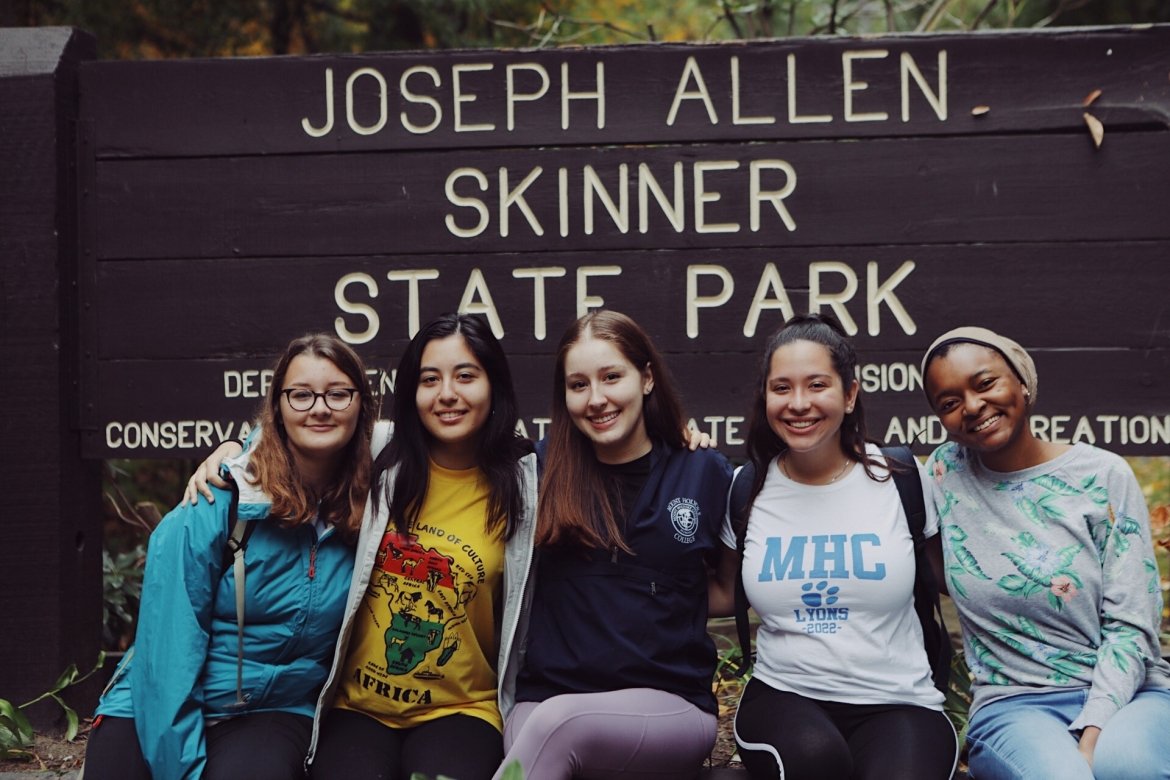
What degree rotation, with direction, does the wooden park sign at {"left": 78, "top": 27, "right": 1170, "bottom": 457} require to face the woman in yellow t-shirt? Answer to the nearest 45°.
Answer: approximately 45° to its right

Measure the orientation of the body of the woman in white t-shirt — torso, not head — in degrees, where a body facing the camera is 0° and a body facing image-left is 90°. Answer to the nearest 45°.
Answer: approximately 0°

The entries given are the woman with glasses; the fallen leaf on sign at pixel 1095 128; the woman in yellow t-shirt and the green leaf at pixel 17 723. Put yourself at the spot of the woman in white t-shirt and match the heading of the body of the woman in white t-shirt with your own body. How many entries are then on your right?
3

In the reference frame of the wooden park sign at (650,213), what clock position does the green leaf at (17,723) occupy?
The green leaf is roughly at 3 o'clock from the wooden park sign.

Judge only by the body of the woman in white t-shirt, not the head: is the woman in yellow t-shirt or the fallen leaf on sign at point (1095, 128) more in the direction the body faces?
the woman in yellow t-shirt

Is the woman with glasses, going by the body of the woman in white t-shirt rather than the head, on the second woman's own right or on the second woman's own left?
on the second woman's own right

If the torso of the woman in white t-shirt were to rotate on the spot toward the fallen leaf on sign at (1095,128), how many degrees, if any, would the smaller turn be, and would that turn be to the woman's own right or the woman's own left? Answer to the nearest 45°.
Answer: approximately 135° to the woman's own left

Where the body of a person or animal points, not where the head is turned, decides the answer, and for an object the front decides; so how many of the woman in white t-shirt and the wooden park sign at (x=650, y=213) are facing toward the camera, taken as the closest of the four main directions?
2

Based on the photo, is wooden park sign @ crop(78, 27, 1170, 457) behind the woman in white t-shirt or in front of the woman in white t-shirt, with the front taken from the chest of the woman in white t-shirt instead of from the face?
behind

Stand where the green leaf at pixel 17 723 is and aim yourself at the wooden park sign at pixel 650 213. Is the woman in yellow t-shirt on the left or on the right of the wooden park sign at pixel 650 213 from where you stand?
right

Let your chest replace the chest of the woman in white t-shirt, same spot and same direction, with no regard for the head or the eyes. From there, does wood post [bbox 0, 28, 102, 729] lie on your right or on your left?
on your right
